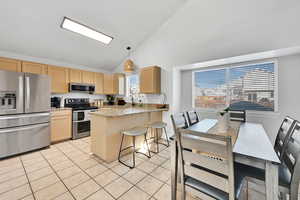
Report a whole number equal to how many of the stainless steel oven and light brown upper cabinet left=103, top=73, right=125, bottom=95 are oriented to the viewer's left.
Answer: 0

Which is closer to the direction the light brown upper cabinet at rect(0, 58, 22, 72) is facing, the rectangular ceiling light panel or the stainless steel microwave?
the rectangular ceiling light panel

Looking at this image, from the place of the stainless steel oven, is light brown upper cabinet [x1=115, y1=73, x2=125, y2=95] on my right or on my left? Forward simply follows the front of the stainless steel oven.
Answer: on my left

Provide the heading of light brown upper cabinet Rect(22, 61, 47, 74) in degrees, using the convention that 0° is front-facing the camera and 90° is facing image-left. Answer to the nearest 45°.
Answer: approximately 315°

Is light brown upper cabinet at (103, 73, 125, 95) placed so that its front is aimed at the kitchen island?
yes

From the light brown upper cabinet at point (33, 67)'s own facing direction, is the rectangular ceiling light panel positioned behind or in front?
in front

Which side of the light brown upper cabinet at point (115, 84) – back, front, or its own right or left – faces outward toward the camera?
front

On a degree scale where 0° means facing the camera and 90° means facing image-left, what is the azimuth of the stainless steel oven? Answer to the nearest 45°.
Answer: approximately 315°

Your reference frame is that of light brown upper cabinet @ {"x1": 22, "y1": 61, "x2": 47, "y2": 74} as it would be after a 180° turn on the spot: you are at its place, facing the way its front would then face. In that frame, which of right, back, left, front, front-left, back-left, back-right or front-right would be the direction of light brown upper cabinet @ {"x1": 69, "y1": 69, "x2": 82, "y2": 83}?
back-right

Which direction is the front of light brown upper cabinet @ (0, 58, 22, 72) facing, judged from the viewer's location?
facing the viewer and to the right of the viewer

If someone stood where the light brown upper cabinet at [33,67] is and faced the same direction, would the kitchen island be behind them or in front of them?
in front
